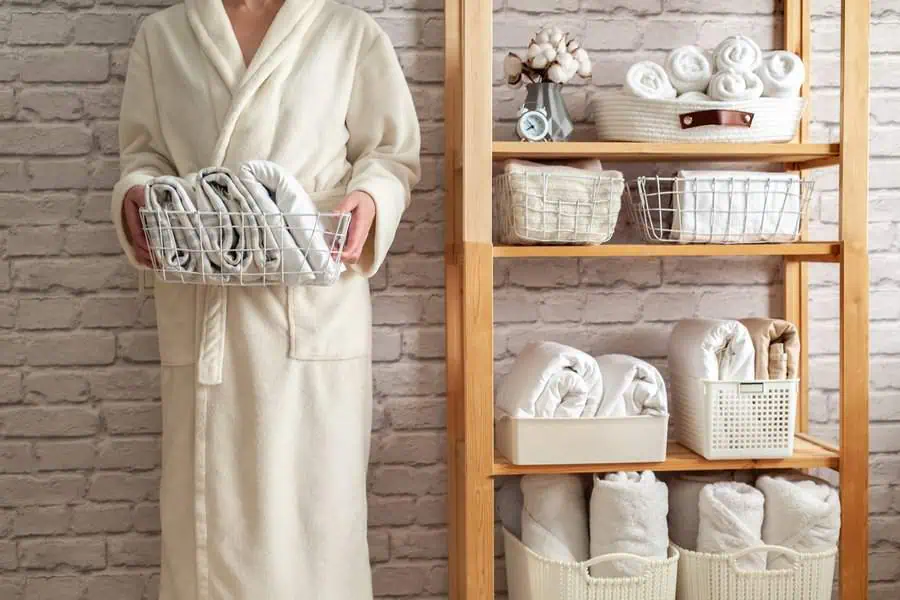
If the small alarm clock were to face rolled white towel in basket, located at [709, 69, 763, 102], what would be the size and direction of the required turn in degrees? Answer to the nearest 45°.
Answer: approximately 90° to its left

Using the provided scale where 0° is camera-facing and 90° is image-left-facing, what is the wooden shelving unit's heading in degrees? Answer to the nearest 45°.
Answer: approximately 0°

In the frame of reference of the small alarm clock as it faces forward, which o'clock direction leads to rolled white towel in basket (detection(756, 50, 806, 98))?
The rolled white towel in basket is roughly at 9 o'clock from the small alarm clock.

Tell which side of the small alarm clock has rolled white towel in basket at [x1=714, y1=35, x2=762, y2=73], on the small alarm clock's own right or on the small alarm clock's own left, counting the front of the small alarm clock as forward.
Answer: on the small alarm clock's own left

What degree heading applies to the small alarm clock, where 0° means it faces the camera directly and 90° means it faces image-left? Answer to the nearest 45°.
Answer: approximately 0°

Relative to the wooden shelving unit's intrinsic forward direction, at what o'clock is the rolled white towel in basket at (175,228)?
The rolled white towel in basket is roughly at 2 o'clock from the wooden shelving unit.
